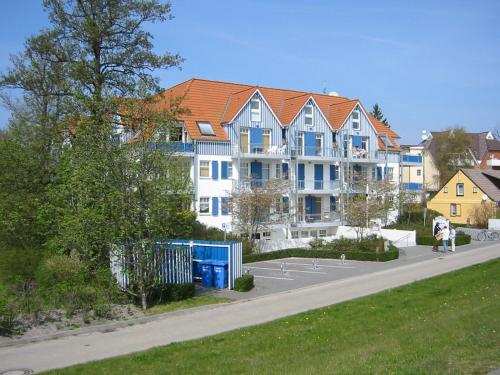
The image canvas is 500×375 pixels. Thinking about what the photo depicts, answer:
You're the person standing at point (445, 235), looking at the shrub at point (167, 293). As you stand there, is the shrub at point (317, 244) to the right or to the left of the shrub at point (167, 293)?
right

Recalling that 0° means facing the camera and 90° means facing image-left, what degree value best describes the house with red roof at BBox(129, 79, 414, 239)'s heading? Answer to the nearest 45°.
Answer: approximately 315°

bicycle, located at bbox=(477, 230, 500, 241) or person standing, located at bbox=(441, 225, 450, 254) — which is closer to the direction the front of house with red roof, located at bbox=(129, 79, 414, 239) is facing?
the person standing

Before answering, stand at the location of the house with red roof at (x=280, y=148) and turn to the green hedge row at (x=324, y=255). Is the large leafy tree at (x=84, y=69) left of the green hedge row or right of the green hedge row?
right

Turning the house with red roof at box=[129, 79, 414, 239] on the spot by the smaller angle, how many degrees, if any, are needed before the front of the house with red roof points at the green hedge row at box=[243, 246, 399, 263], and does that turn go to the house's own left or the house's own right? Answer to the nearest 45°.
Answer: approximately 45° to the house's own right

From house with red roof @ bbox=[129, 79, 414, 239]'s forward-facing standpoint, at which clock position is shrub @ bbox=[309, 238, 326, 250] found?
The shrub is roughly at 1 o'clock from the house with red roof.

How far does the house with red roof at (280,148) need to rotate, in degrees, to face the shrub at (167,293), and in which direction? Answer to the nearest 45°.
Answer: approximately 45° to its right
